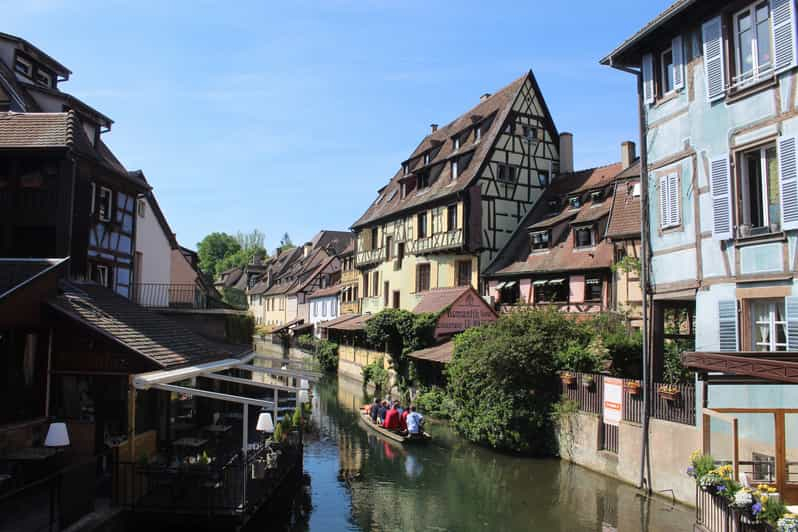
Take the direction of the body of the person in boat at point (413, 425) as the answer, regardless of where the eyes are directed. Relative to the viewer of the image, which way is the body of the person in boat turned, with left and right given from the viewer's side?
facing away from the viewer and to the left of the viewer

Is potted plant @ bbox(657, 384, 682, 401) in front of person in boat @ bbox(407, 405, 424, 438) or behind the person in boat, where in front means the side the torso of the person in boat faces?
behind

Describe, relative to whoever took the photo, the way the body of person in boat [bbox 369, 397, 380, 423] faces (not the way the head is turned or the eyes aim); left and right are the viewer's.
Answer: facing away from the viewer and to the left of the viewer

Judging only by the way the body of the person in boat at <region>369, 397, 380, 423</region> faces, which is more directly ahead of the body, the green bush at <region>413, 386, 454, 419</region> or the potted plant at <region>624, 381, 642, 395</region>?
the green bush

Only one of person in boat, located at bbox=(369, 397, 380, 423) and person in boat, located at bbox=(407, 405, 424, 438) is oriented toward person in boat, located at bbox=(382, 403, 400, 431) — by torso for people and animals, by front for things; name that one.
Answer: person in boat, located at bbox=(407, 405, 424, 438)

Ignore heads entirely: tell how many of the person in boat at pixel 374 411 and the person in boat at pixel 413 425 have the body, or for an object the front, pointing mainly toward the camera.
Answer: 0

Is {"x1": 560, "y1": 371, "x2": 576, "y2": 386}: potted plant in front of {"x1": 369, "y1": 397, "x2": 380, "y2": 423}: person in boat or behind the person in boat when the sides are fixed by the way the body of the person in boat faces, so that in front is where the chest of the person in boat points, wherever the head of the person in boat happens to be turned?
behind

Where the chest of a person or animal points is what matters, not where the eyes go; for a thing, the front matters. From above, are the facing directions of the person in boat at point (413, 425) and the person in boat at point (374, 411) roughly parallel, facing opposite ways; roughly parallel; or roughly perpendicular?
roughly parallel
